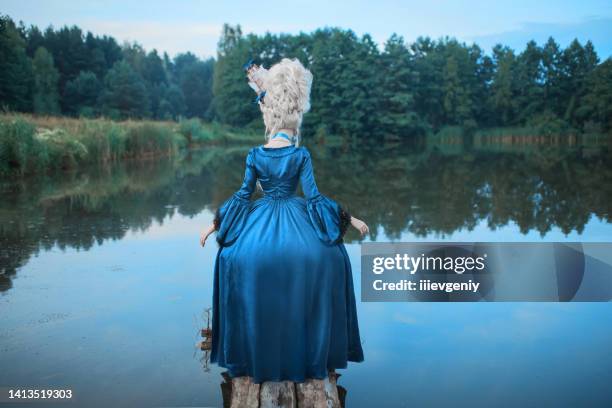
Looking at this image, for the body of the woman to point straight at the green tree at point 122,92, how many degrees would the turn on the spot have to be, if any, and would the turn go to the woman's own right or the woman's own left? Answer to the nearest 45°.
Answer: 0° — they already face it

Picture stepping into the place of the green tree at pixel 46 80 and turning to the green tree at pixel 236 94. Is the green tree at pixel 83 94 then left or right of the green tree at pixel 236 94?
left

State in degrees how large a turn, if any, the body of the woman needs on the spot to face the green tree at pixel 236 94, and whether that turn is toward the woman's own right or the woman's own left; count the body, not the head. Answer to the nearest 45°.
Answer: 0° — they already face it

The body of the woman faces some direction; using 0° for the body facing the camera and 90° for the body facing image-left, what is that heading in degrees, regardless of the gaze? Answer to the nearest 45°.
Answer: approximately 180°

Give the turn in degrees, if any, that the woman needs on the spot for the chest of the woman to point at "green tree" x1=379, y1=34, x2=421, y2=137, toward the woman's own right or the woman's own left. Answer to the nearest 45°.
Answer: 0° — they already face it
